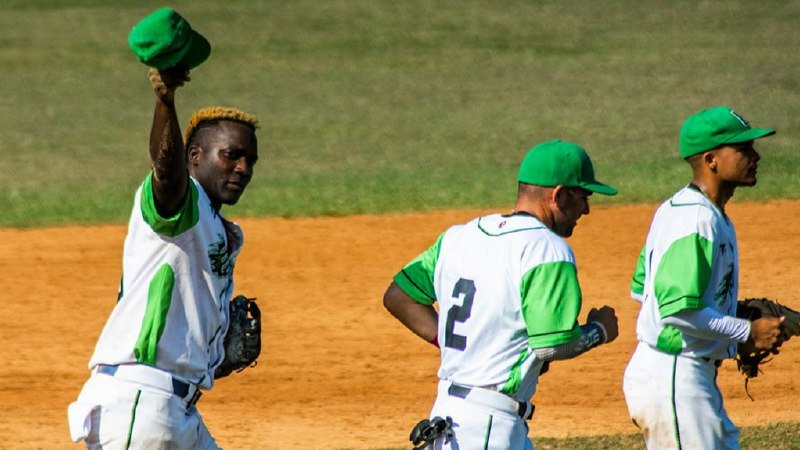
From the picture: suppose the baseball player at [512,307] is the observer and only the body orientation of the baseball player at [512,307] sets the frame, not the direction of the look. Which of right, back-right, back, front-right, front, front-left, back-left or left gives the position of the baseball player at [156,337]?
back-left

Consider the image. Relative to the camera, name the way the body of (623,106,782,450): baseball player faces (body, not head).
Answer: to the viewer's right

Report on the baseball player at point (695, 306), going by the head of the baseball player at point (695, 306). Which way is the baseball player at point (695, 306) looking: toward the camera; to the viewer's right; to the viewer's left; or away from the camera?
to the viewer's right

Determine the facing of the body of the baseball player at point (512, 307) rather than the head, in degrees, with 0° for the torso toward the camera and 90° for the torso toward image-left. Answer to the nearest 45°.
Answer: approximately 225°

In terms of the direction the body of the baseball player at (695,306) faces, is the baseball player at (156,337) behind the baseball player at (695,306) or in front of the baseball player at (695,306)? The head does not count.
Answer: behind

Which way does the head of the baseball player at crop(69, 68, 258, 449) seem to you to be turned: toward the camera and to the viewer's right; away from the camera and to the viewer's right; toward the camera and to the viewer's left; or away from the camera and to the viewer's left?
toward the camera and to the viewer's right
